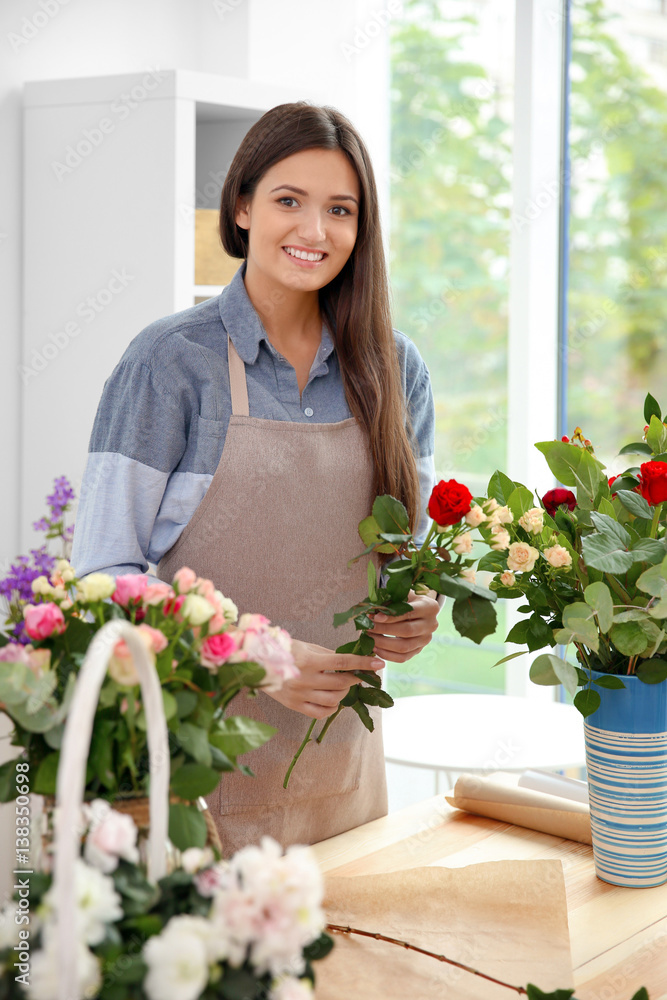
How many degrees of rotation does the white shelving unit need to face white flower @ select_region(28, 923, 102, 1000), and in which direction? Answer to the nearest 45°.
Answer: approximately 45° to its right

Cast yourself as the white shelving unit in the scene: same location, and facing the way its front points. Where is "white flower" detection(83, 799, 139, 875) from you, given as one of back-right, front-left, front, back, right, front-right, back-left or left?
front-right

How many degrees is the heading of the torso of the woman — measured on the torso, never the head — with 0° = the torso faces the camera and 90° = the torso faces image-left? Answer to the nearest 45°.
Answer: approximately 315°

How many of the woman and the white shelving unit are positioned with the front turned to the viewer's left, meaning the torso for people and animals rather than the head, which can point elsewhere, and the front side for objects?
0

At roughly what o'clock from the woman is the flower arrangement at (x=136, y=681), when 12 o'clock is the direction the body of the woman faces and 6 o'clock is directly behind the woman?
The flower arrangement is roughly at 2 o'clock from the woman.

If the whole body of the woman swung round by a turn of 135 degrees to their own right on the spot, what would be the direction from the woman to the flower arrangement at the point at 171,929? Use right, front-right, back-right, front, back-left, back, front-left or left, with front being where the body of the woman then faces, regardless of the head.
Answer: left

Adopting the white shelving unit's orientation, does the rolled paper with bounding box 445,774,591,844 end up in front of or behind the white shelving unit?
in front

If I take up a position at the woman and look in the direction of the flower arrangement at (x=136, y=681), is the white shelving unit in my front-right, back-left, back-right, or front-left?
back-right

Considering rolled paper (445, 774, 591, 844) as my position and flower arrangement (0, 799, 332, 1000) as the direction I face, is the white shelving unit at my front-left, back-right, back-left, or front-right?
back-right

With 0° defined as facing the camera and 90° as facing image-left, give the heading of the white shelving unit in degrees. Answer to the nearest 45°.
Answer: approximately 315°
